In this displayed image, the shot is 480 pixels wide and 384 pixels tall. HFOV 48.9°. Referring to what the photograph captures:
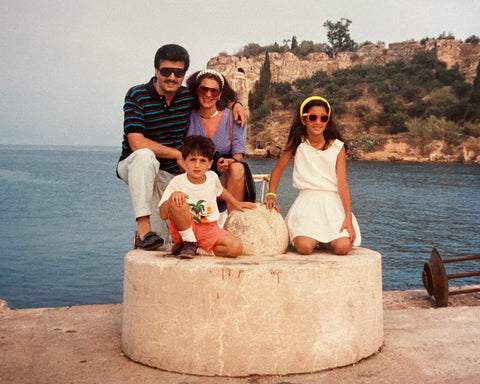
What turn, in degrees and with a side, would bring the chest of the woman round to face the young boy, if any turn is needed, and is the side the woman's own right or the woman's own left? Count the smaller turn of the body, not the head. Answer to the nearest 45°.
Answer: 0° — they already face them

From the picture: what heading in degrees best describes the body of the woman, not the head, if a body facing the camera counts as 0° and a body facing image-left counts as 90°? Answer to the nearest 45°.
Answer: approximately 0°

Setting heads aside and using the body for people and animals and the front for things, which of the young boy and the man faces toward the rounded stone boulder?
the man

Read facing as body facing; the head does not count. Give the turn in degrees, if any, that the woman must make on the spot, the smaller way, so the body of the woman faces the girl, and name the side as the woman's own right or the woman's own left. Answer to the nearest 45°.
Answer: approximately 45° to the woman's own left

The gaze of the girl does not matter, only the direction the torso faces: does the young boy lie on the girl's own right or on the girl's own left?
on the girl's own right

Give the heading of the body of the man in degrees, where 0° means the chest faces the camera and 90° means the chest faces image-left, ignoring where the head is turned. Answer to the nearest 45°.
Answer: approximately 315°
